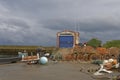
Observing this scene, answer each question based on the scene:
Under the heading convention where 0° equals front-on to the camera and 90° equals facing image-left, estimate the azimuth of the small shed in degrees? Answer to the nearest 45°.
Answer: approximately 0°
